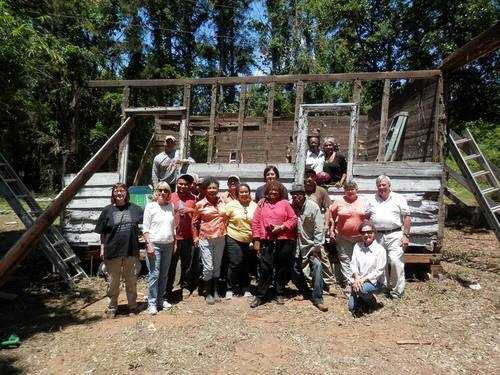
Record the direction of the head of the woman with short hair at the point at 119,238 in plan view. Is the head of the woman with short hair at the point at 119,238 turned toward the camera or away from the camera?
toward the camera

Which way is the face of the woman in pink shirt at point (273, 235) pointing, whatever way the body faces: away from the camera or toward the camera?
toward the camera

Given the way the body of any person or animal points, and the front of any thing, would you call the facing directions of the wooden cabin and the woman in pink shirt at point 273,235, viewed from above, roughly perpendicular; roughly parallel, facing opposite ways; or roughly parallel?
roughly parallel

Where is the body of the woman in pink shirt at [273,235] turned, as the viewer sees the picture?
toward the camera

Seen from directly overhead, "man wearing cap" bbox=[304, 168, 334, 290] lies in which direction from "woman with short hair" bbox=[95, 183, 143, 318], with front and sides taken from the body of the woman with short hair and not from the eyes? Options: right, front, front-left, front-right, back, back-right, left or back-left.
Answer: left

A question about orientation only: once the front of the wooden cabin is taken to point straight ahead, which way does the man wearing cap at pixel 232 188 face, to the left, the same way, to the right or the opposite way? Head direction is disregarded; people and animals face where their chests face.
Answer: the same way

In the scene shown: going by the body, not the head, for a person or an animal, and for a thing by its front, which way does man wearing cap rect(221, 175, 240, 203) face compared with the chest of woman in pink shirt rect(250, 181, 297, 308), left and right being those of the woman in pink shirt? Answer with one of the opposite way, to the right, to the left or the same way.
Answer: the same way

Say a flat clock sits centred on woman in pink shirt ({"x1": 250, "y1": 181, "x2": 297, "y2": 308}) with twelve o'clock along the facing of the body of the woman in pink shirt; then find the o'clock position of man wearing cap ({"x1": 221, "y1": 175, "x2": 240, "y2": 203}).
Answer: The man wearing cap is roughly at 4 o'clock from the woman in pink shirt.

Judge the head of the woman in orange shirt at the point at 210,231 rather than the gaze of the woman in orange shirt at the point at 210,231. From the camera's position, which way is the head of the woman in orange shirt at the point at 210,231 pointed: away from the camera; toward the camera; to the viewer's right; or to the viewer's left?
toward the camera

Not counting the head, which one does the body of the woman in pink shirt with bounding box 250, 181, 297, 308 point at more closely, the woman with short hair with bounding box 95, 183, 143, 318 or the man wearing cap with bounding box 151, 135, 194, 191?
the woman with short hair

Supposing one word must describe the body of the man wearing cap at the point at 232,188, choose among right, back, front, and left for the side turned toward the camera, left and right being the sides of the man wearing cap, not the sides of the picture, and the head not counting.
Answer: front

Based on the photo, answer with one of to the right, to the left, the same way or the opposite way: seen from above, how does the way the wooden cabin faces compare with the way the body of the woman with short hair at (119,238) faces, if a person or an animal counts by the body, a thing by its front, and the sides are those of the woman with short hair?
the same way

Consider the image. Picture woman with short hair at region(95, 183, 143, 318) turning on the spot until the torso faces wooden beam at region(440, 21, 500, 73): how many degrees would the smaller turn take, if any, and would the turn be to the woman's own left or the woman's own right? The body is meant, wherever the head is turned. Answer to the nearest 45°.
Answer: approximately 90° to the woman's own left

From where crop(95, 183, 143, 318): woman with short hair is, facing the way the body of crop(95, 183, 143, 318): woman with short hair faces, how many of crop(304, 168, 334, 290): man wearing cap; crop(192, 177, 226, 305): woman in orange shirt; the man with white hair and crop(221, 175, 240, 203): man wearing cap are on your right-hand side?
0

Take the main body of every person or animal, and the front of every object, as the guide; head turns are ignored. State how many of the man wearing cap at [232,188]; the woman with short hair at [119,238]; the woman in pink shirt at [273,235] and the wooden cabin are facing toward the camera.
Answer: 4

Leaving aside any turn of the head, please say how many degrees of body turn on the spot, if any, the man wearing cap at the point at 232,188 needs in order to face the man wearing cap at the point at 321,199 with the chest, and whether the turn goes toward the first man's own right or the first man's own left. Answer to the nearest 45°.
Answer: approximately 90° to the first man's own left

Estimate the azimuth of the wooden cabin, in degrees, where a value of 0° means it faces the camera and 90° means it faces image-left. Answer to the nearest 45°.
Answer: approximately 0°

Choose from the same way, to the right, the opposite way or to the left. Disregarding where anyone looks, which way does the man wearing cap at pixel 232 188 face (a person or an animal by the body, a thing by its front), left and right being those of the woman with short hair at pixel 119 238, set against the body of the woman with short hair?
the same way
